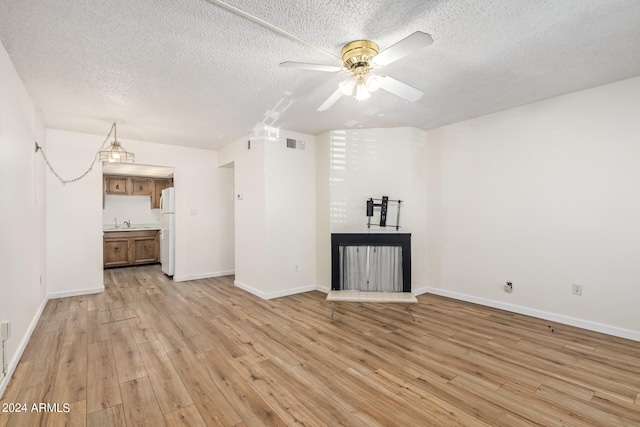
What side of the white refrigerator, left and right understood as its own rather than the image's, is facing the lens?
left

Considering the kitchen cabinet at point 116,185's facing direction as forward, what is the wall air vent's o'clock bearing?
The wall air vent is roughly at 11 o'clock from the kitchen cabinet.

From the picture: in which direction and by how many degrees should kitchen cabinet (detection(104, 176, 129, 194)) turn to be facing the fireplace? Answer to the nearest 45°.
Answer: approximately 45° to its left

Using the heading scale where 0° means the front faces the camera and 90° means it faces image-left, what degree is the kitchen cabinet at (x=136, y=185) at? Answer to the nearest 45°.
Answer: approximately 0°

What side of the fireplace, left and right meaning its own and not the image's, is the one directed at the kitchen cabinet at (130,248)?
right

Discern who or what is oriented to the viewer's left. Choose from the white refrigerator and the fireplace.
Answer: the white refrigerator

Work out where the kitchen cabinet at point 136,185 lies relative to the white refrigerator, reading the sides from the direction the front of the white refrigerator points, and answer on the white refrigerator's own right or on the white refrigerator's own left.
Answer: on the white refrigerator's own right

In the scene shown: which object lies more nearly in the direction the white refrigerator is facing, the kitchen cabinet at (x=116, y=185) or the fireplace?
the kitchen cabinet

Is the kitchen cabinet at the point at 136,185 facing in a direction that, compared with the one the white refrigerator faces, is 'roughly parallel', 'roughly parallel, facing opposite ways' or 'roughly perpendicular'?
roughly perpendicular

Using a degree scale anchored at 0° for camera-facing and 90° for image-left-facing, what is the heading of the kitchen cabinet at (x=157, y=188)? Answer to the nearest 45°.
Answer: approximately 0°
